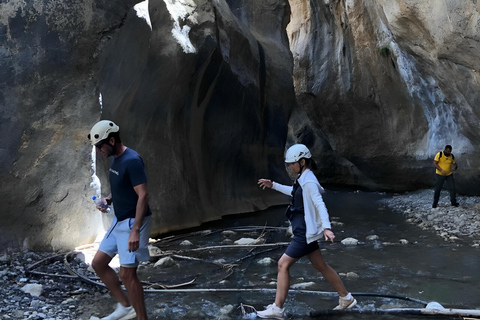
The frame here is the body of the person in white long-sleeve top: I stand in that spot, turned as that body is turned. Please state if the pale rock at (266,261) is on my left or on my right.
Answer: on my right

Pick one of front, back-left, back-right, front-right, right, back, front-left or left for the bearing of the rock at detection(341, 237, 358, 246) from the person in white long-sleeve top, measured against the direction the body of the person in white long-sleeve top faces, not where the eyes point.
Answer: right

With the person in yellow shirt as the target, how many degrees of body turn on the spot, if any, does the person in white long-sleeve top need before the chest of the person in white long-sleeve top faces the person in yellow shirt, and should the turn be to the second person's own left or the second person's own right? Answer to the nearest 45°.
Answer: approximately 90° to the second person's own right

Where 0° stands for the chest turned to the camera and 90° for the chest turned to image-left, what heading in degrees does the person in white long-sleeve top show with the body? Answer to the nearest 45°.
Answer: approximately 90°

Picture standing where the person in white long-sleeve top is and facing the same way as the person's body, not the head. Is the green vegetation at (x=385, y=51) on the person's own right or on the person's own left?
on the person's own right

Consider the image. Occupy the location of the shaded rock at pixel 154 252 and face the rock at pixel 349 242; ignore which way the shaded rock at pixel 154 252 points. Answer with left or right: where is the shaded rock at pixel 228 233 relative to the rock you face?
left

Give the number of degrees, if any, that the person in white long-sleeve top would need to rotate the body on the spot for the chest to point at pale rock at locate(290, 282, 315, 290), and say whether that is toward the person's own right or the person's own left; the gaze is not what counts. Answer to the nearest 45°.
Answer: approximately 90° to the person's own right

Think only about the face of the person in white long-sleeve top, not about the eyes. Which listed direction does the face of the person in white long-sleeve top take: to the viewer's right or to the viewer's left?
to the viewer's left

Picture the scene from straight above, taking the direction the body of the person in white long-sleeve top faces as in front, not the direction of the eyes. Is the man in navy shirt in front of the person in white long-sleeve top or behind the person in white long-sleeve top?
in front

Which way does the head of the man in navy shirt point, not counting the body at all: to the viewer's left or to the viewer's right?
to the viewer's left

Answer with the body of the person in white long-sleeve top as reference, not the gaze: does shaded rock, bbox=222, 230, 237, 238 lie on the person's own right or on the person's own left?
on the person's own right

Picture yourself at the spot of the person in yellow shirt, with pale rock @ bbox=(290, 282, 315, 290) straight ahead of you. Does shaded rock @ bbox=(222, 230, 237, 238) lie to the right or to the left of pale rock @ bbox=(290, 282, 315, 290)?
right
